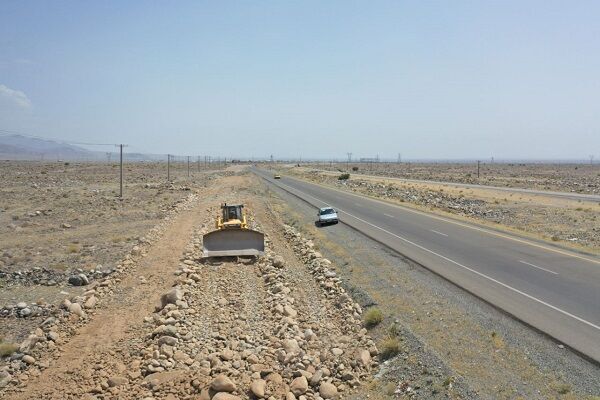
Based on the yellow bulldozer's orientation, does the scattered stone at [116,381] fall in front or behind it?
in front

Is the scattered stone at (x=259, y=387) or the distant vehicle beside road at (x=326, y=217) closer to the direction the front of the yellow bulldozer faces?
the scattered stone

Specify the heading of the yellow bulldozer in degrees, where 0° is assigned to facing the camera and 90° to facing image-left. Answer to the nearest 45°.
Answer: approximately 0°

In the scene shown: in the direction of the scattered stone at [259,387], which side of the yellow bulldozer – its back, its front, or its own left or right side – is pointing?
front

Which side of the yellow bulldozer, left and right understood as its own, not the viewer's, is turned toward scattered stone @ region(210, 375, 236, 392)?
front

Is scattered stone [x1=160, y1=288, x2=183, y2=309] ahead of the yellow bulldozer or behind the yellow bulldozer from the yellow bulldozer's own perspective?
ahead

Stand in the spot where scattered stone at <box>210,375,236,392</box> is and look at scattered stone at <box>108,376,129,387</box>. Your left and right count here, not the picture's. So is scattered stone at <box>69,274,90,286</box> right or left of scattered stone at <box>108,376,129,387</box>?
right

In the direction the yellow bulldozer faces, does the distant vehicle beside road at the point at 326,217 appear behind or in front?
behind
